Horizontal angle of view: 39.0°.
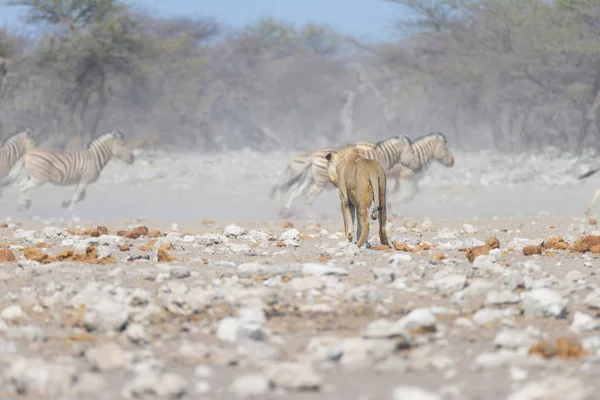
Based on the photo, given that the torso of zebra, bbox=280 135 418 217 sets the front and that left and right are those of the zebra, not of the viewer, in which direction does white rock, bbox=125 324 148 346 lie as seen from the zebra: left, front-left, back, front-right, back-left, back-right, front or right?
right

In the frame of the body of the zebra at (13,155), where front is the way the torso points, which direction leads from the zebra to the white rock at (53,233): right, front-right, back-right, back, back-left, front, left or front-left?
right

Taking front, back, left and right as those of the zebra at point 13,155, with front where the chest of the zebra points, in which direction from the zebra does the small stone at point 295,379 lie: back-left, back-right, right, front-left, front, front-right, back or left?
right

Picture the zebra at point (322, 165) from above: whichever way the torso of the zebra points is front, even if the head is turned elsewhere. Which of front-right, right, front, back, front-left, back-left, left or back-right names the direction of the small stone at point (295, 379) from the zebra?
right

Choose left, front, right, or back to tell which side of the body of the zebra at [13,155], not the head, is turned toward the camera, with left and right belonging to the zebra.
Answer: right

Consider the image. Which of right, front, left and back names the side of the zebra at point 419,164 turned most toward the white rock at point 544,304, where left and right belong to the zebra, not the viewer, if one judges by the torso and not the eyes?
right

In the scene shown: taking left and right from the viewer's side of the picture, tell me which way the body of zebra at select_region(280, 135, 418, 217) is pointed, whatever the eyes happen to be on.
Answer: facing to the right of the viewer

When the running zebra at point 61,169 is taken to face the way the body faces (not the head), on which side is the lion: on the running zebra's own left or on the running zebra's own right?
on the running zebra's own right

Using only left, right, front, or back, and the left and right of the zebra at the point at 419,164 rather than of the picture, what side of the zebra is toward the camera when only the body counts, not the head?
right

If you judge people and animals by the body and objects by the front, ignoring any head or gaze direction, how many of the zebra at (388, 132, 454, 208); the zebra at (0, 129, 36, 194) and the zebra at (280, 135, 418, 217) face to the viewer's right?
3

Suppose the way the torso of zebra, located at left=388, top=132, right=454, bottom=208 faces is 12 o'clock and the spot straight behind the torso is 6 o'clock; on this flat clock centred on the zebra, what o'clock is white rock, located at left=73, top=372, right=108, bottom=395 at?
The white rock is roughly at 3 o'clock from the zebra.

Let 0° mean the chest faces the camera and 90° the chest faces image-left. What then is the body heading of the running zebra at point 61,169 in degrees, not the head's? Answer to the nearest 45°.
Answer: approximately 270°
